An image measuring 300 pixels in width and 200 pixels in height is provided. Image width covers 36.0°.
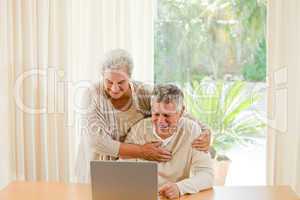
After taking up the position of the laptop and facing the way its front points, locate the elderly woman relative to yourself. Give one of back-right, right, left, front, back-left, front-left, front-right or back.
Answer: front

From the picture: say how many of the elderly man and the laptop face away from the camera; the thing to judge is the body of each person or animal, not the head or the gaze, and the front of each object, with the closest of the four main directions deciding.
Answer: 1

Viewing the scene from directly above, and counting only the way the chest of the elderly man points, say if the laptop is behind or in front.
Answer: in front

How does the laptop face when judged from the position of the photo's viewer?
facing away from the viewer

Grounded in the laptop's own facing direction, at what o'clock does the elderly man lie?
The elderly man is roughly at 1 o'clock from the laptop.

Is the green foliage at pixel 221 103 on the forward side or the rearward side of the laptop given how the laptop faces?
on the forward side

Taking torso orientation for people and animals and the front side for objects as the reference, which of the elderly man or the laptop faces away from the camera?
the laptop

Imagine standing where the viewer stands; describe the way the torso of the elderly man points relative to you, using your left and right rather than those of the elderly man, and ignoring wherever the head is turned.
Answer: facing the viewer and to the left of the viewer
